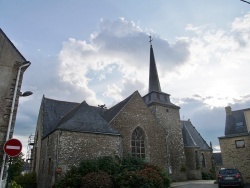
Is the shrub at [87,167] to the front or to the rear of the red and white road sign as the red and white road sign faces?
to the rear

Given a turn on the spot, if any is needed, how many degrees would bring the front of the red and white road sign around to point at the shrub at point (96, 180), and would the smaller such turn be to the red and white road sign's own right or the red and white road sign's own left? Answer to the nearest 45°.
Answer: approximately 135° to the red and white road sign's own left

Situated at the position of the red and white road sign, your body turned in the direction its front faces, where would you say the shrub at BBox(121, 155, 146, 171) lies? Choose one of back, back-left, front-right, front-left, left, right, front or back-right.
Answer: back-left

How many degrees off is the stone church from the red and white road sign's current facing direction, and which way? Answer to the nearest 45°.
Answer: approximately 135° to its left

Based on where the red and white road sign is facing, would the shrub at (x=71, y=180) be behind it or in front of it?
behind

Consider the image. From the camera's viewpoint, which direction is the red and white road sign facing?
toward the camera

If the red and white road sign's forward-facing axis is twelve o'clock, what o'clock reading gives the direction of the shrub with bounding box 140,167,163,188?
The shrub is roughly at 8 o'clock from the red and white road sign.

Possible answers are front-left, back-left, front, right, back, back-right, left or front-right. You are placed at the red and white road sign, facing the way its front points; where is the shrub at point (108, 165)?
back-left
